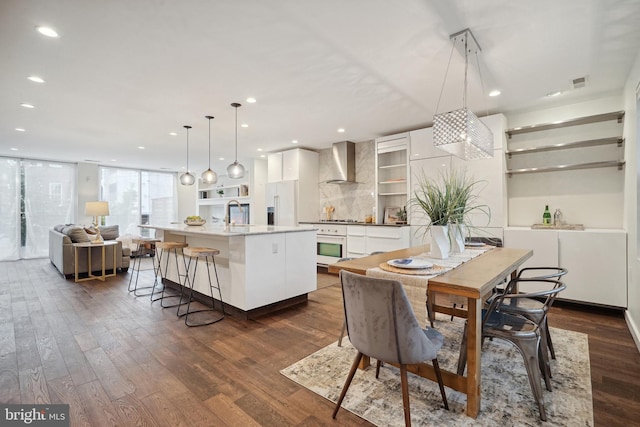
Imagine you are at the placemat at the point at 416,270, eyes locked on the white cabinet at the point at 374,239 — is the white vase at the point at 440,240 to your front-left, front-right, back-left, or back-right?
front-right

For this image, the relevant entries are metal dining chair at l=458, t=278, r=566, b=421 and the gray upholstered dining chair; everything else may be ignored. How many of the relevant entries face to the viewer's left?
1

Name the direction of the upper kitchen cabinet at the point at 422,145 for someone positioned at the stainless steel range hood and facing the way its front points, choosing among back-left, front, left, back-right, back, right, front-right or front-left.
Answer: left

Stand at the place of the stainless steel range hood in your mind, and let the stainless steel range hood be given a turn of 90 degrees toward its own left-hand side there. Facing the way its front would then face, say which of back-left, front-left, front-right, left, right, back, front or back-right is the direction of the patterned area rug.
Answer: front-right

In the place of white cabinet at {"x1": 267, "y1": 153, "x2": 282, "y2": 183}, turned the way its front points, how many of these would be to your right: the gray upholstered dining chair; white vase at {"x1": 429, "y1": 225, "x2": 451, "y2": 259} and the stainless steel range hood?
0

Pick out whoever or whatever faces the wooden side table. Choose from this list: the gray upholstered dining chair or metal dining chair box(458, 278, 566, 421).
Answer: the metal dining chair

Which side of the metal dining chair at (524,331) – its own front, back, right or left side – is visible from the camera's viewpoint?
left

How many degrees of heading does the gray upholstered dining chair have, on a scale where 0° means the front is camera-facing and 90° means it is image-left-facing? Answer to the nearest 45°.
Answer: approximately 225°

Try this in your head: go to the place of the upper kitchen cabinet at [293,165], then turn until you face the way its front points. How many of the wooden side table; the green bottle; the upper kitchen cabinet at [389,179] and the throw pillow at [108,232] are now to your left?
2

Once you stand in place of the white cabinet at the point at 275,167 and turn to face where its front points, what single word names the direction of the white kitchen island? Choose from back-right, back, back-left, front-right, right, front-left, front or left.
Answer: front-left

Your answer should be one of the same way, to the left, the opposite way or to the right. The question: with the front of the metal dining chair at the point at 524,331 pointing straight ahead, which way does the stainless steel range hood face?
to the left

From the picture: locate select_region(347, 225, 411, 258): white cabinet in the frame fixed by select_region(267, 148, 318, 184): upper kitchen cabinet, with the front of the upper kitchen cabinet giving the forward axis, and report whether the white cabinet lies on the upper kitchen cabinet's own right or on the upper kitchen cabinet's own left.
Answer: on the upper kitchen cabinet's own left

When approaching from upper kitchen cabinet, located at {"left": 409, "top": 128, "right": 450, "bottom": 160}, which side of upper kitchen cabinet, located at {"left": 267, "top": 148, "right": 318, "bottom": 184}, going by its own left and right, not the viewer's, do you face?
left

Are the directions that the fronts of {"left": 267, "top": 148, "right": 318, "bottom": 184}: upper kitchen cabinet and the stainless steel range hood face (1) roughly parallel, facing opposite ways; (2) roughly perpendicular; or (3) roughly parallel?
roughly parallel

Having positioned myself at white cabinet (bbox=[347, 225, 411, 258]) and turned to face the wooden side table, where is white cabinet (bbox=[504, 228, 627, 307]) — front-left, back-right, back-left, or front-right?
back-left

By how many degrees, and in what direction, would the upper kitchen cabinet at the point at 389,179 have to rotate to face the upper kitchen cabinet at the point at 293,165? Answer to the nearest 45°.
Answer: approximately 45° to its right

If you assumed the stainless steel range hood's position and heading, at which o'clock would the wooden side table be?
The wooden side table is roughly at 1 o'clock from the stainless steel range hood.

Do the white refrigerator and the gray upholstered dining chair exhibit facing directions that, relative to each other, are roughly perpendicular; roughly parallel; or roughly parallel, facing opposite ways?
roughly parallel, facing opposite ways

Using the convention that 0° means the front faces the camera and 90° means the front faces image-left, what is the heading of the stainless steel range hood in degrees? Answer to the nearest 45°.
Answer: approximately 45°

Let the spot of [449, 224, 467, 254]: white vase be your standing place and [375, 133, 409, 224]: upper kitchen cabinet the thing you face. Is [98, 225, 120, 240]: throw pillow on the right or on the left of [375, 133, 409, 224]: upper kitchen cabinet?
left

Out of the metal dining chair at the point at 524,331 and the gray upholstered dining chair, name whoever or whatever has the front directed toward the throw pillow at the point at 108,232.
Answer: the metal dining chair

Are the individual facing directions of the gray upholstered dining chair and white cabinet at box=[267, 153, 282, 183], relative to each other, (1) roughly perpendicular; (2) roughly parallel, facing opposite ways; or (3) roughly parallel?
roughly parallel, facing opposite ways

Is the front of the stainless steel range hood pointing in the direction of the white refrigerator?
no
